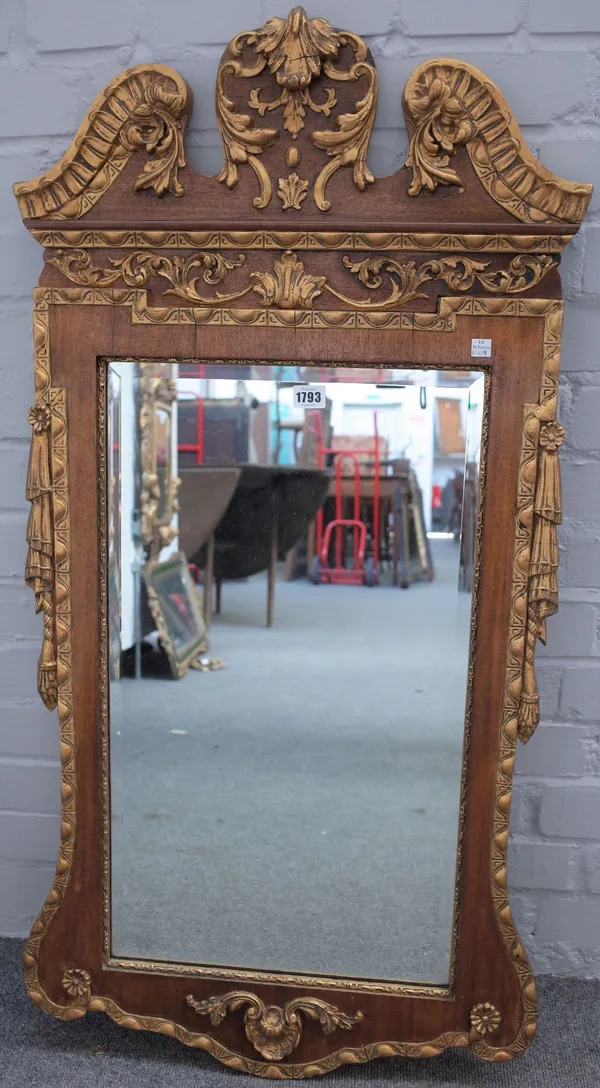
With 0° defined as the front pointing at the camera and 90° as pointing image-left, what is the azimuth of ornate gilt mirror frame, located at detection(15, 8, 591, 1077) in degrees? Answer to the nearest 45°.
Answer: approximately 0°
